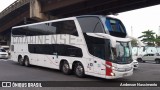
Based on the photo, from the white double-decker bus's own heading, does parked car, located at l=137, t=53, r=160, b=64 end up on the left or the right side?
on its left

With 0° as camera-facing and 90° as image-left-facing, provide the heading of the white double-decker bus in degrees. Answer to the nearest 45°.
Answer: approximately 315°
